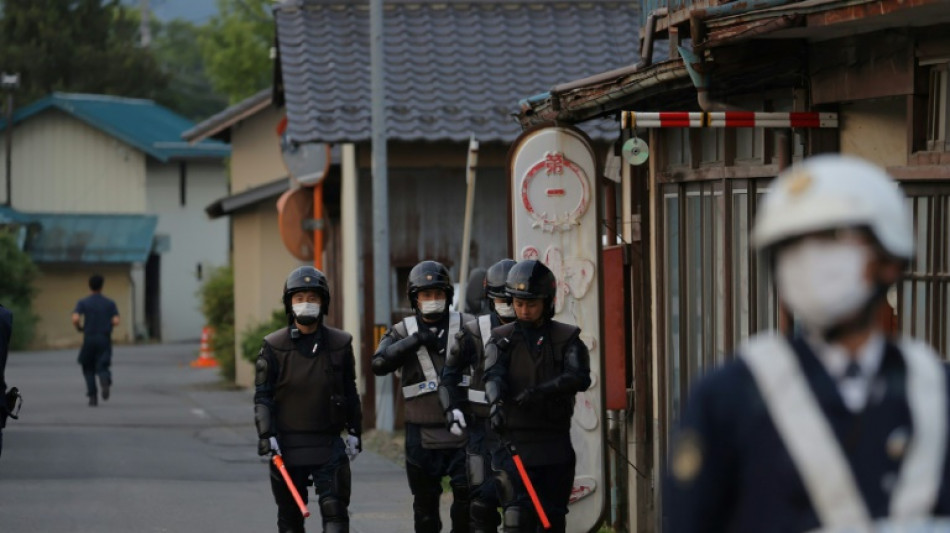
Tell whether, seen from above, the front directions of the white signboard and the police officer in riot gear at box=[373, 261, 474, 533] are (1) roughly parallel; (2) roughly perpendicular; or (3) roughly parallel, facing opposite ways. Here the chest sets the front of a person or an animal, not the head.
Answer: roughly parallel

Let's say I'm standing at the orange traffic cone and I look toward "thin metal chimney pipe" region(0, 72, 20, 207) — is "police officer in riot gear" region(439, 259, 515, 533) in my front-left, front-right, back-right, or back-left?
back-left

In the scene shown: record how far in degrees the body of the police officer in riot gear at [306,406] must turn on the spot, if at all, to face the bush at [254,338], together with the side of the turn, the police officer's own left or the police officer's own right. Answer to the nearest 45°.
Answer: approximately 180°

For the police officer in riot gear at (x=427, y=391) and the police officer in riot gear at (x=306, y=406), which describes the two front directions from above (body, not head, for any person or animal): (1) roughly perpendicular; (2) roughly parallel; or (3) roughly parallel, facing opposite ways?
roughly parallel

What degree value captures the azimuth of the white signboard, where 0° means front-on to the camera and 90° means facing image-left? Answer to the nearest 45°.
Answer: approximately 0°

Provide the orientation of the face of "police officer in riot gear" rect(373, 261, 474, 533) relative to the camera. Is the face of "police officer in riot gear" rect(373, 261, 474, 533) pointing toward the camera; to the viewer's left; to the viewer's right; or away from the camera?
toward the camera

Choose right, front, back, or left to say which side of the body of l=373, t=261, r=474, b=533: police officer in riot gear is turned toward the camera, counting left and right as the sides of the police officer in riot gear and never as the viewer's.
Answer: front

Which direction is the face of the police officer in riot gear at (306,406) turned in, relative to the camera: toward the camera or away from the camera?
toward the camera

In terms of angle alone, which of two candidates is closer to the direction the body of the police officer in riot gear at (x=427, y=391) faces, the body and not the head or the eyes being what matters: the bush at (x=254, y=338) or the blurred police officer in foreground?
the blurred police officer in foreground

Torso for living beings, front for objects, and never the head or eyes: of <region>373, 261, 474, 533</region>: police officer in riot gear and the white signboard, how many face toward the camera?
2

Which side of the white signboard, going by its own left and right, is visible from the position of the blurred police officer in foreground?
front

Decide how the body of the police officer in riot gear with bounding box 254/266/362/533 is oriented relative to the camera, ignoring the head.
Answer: toward the camera

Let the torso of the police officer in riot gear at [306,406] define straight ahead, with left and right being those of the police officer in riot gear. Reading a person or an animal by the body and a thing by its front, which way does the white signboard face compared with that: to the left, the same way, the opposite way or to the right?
the same way

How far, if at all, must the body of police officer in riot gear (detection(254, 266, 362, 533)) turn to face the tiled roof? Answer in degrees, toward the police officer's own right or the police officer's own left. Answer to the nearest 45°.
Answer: approximately 180°

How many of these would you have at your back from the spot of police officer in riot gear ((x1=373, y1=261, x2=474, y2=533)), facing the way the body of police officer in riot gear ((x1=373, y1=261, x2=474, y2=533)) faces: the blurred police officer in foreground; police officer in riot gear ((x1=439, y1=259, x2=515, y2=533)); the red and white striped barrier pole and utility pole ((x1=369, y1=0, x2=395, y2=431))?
1

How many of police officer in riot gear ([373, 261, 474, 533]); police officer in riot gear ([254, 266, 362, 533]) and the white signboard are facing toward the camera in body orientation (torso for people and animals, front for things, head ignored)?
3
